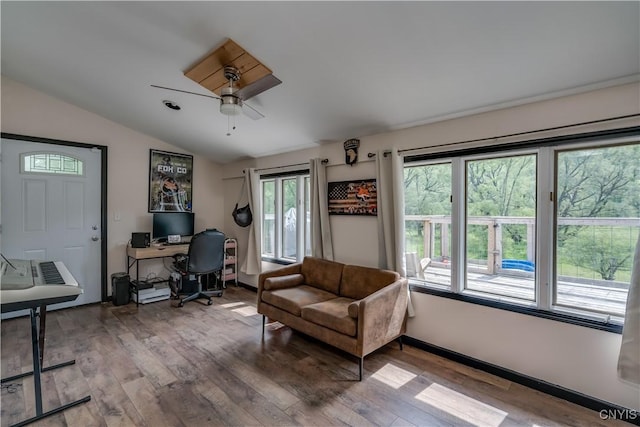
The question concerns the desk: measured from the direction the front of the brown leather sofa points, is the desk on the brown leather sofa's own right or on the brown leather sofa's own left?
on the brown leather sofa's own right

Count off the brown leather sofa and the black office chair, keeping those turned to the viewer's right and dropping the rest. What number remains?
0

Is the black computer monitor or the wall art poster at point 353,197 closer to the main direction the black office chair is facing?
the black computer monitor

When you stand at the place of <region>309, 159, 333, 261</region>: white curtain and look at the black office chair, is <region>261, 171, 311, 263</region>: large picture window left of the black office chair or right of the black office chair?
right

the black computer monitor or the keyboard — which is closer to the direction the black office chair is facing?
the black computer monitor

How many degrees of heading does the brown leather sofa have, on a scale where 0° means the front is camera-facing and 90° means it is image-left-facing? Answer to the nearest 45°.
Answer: approximately 45°
